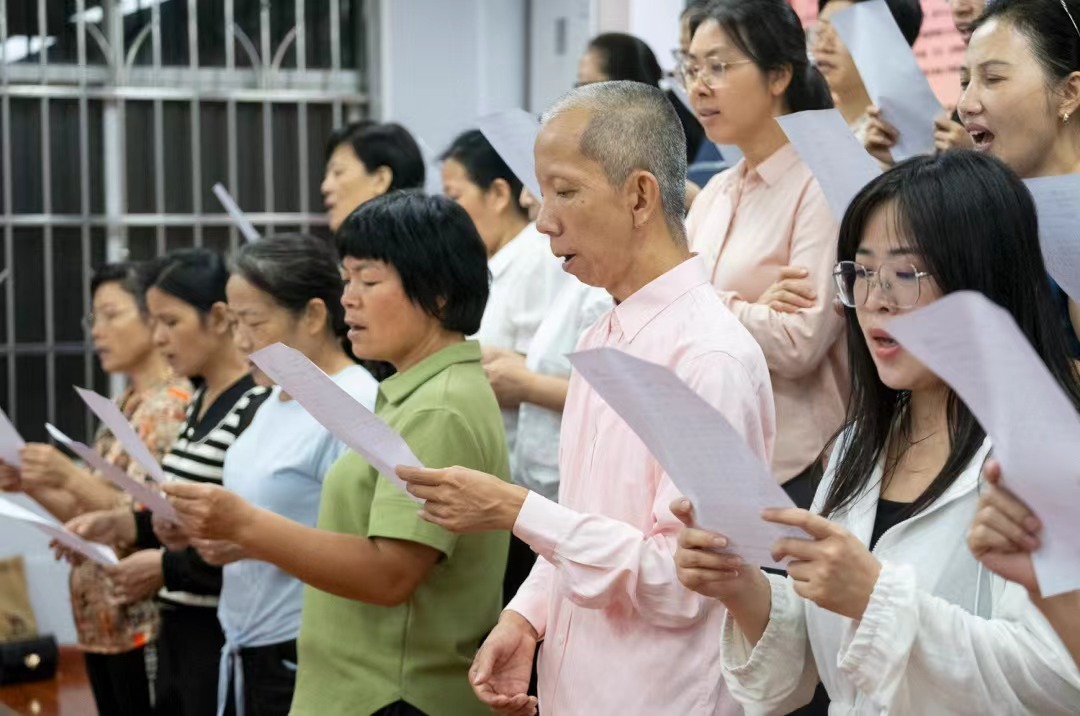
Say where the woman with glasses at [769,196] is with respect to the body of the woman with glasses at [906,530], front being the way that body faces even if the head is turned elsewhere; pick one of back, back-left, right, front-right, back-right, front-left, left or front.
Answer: back-right

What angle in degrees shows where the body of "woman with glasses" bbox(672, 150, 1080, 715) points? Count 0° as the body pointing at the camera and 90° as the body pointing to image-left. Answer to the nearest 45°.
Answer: approximately 45°

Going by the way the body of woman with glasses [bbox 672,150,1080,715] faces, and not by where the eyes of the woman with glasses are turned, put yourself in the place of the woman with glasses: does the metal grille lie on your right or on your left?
on your right

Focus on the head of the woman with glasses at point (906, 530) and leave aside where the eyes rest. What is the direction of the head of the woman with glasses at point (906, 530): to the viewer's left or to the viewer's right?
to the viewer's left

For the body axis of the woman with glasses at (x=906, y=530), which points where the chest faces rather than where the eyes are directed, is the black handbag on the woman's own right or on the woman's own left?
on the woman's own right

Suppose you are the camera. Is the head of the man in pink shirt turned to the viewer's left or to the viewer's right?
to the viewer's left

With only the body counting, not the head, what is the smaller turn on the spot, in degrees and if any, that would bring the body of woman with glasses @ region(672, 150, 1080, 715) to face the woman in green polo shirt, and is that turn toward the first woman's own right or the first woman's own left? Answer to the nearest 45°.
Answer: approximately 90° to the first woman's own right
